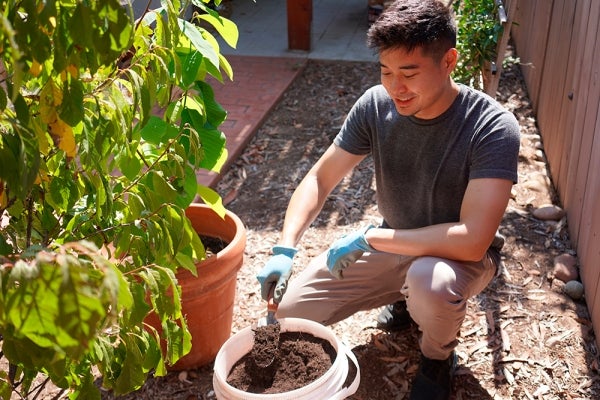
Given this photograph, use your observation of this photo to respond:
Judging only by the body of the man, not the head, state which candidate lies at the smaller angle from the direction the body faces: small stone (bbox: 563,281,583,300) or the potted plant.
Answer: the potted plant

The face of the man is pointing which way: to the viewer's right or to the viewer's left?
to the viewer's left

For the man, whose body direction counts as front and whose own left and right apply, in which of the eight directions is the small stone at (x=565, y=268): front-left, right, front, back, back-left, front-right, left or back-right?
back

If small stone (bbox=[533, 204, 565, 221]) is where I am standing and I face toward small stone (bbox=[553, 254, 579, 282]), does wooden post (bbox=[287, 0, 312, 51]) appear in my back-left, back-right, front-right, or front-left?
back-right

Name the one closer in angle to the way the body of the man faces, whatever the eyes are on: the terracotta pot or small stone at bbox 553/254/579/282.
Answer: the terracotta pot

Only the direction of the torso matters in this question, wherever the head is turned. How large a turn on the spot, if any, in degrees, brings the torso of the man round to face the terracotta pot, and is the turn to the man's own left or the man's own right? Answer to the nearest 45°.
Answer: approximately 45° to the man's own right

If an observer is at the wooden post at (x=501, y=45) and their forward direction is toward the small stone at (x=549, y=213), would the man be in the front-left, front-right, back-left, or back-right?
front-right

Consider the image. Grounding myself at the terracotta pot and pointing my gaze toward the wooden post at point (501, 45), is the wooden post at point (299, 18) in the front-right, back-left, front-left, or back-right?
front-left

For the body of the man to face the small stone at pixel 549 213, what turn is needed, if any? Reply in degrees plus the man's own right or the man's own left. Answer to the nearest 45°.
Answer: approximately 180°

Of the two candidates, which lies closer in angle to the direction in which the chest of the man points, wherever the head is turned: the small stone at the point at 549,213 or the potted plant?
the potted plant

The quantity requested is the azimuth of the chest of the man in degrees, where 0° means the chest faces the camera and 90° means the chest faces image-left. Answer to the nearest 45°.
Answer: approximately 45°

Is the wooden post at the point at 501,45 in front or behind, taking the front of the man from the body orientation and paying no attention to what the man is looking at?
behind

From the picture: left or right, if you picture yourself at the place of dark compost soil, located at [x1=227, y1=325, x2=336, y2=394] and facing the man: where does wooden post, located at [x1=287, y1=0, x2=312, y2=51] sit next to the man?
left

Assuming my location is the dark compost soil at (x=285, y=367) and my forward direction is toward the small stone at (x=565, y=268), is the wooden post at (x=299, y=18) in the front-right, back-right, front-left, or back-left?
front-left

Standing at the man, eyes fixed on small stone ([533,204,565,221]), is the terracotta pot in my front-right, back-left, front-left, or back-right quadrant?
back-left
